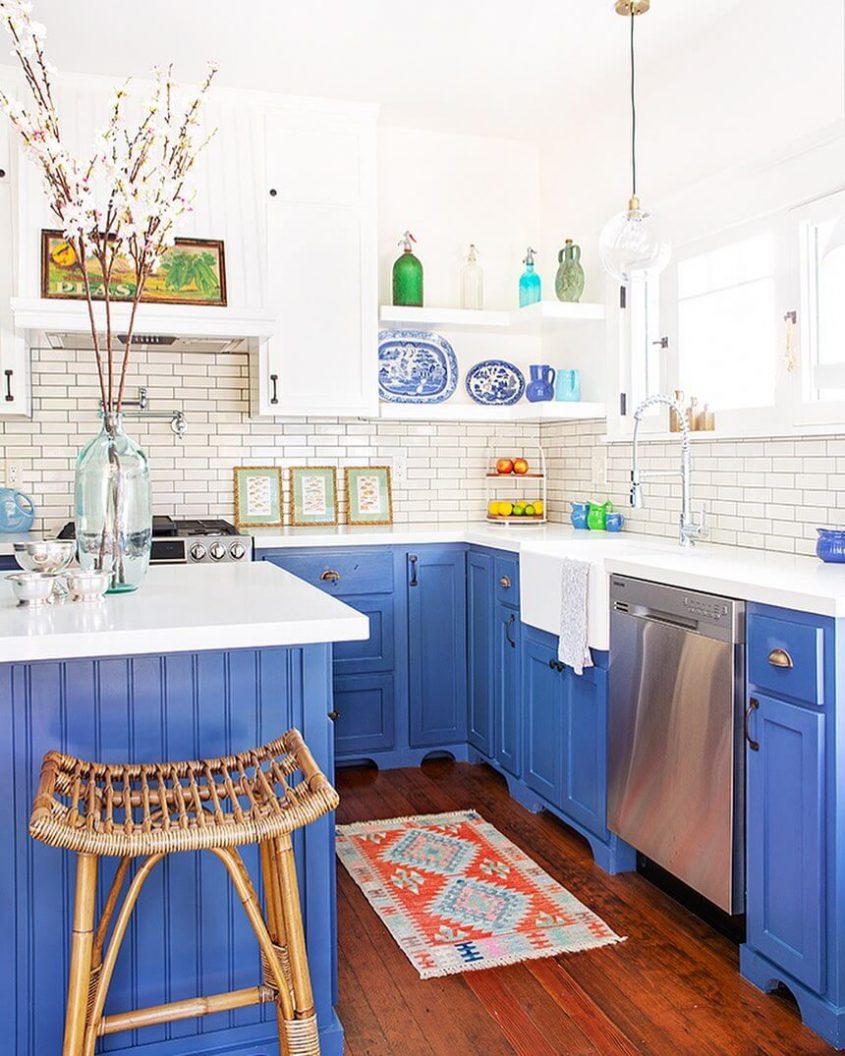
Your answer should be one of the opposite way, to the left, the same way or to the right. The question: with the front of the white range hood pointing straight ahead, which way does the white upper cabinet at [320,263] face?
the same way

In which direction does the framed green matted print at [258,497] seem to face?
toward the camera

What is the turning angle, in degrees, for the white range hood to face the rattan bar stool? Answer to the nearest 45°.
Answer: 0° — it already faces it

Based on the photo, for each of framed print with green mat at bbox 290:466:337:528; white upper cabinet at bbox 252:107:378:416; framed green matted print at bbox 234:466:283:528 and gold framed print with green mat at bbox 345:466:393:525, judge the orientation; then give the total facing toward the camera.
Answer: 4

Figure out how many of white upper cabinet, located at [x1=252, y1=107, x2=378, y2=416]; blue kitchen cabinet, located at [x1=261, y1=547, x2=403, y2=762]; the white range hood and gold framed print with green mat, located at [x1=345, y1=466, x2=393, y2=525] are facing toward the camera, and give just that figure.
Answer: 4

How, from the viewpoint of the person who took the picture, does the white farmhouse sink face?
facing the viewer and to the left of the viewer

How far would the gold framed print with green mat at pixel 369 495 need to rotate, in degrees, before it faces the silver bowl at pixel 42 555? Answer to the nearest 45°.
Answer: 0° — it already faces it

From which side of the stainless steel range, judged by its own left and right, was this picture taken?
front

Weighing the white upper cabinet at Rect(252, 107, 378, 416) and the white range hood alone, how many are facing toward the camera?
2

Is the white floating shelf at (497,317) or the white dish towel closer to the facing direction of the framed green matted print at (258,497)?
the white dish towel

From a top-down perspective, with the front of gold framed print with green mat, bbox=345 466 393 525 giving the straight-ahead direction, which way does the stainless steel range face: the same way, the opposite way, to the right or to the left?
the same way

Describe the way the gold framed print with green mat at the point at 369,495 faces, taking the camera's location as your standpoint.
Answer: facing the viewer

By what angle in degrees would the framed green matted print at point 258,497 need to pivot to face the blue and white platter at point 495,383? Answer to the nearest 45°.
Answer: approximately 90° to its left
